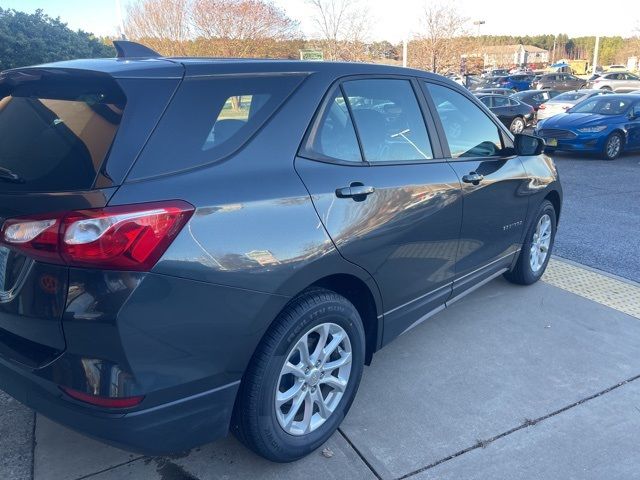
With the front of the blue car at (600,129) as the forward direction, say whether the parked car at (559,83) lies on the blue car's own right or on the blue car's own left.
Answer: on the blue car's own right

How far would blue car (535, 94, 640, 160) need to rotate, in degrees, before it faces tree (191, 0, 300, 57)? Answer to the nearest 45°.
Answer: approximately 90° to its right

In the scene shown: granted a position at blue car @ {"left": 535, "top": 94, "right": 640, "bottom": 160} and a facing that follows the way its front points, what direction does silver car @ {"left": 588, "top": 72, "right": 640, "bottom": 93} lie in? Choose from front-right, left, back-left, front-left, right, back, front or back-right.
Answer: back-right

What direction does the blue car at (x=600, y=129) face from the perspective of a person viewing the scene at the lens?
facing the viewer and to the left of the viewer

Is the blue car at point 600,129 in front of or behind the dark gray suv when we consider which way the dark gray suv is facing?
in front

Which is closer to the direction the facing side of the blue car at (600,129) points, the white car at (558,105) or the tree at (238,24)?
the tree

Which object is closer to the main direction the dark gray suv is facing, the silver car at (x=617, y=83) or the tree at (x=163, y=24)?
the silver car

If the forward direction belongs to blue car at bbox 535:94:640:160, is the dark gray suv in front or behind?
in front

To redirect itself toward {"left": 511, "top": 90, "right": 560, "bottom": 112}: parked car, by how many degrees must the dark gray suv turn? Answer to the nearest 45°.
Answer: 0° — it already faces it

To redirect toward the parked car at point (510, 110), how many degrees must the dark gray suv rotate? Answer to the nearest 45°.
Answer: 0° — it already faces it

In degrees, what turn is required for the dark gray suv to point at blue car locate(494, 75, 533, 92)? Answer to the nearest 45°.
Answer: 0° — it already faces it

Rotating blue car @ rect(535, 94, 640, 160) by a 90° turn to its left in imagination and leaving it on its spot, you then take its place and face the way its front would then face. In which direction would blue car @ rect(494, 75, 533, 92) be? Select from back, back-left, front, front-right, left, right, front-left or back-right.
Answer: back-left

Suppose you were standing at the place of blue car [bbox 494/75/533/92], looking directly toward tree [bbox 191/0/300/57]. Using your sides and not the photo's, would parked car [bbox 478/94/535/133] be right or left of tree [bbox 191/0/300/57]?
left

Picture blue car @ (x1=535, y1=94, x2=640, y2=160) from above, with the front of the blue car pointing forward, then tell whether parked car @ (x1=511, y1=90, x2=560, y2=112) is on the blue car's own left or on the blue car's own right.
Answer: on the blue car's own right

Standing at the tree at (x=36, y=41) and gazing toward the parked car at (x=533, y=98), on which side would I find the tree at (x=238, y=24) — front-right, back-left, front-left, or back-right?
front-left

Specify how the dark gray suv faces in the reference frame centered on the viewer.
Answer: facing away from the viewer and to the right of the viewer

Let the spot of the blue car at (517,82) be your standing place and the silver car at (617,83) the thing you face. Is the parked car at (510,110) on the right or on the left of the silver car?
right
